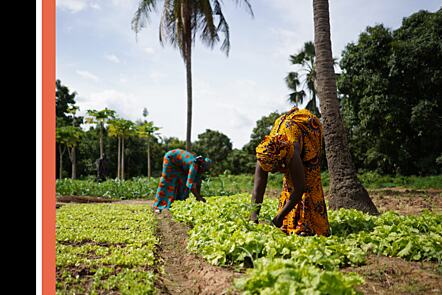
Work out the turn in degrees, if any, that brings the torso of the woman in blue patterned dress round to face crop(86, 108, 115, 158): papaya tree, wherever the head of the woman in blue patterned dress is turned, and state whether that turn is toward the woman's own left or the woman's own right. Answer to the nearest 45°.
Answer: approximately 90° to the woman's own left

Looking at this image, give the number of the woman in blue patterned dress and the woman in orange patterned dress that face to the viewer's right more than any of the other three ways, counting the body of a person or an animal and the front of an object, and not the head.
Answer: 1

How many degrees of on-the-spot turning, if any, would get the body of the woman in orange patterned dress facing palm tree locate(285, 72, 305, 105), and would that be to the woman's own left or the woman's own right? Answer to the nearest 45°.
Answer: approximately 135° to the woman's own right

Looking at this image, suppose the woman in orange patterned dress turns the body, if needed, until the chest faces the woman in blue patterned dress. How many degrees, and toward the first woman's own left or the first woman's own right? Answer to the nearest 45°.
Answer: approximately 90° to the first woman's own right

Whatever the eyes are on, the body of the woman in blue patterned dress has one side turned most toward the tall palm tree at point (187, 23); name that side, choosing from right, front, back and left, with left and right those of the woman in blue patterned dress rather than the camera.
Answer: left

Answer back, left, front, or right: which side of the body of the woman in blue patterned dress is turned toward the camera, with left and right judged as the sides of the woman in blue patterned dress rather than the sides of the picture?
right
